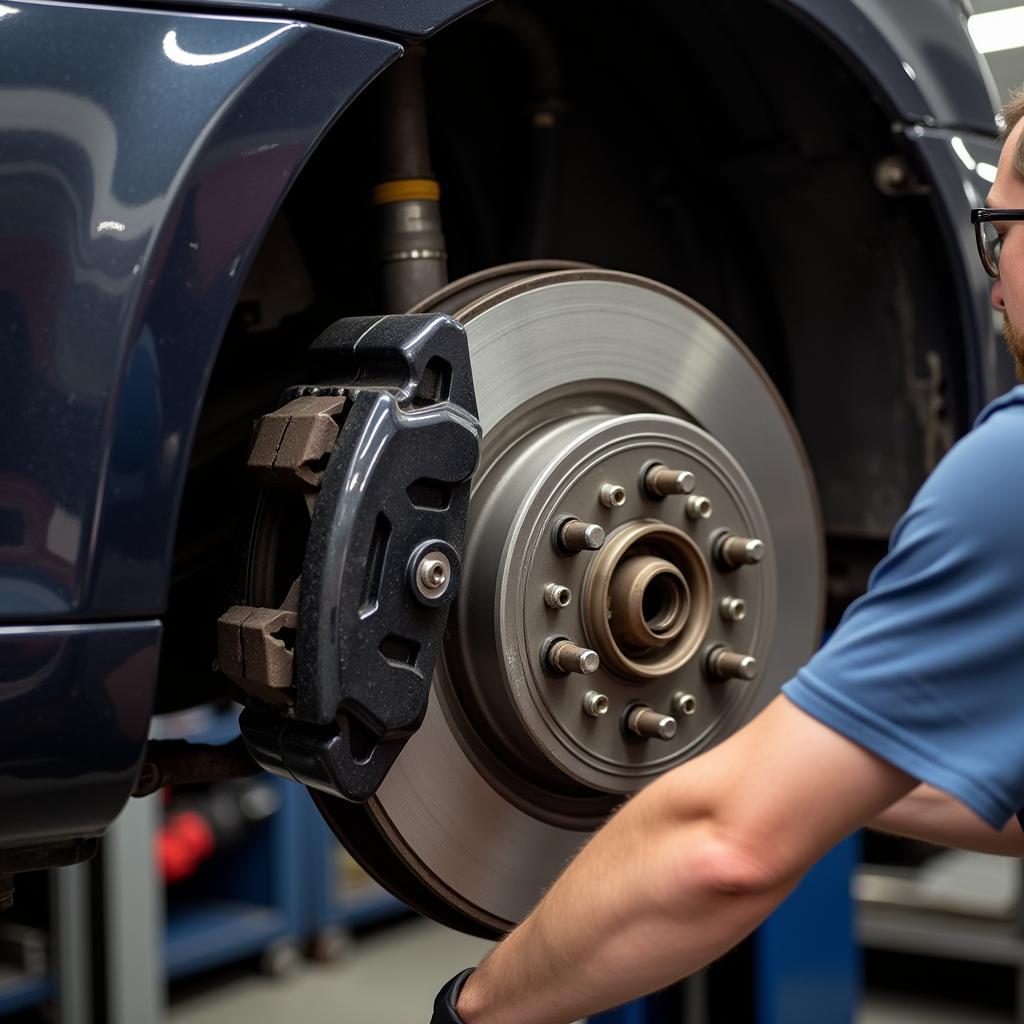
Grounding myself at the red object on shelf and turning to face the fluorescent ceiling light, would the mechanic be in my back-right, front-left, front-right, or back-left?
back-right

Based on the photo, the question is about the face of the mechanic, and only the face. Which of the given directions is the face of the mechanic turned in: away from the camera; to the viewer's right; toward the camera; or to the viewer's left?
to the viewer's left

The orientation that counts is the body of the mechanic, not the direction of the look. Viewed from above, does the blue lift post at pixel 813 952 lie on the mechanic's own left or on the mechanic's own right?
on the mechanic's own right

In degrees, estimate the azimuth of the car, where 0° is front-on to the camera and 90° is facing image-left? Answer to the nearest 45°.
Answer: approximately 45°

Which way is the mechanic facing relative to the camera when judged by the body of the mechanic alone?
to the viewer's left
